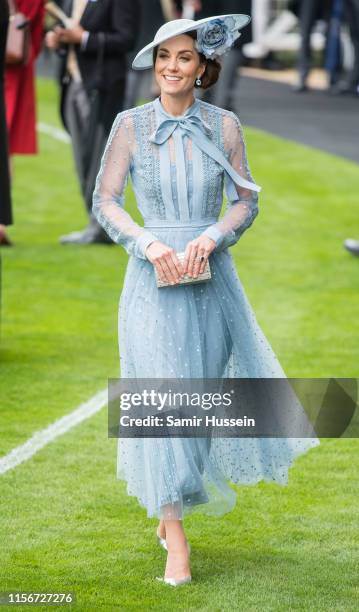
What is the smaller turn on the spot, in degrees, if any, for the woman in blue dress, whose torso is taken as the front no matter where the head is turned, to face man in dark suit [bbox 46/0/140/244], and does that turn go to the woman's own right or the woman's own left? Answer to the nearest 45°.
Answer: approximately 180°

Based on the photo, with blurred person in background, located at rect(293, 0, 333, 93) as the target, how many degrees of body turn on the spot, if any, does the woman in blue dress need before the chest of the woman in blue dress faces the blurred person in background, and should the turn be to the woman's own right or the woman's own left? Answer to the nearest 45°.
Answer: approximately 180°

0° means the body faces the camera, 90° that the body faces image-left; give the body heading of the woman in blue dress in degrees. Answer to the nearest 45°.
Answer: approximately 0°

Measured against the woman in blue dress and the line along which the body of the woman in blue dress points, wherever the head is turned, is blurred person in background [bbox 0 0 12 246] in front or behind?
behind

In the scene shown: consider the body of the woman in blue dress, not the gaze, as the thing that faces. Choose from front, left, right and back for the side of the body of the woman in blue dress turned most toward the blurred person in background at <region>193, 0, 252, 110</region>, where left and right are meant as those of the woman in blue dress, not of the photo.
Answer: back
